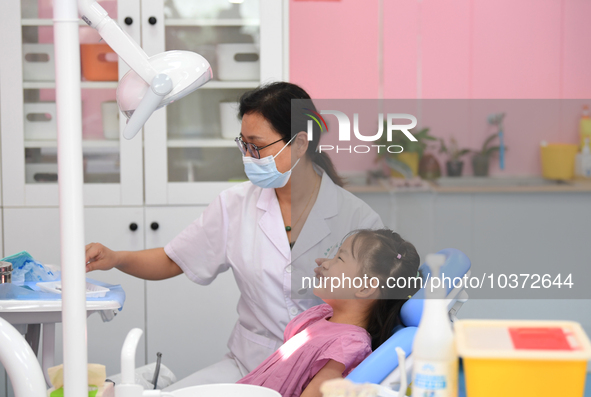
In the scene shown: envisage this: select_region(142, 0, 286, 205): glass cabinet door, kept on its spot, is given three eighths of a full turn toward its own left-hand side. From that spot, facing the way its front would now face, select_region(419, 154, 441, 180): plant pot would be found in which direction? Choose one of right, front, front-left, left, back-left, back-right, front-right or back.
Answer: right

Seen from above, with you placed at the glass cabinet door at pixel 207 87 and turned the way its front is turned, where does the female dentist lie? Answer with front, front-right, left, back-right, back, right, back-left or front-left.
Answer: front

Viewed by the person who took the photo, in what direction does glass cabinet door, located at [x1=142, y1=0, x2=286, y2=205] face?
facing the viewer

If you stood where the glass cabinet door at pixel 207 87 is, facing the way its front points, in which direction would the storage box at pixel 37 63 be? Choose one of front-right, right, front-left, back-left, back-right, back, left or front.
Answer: right

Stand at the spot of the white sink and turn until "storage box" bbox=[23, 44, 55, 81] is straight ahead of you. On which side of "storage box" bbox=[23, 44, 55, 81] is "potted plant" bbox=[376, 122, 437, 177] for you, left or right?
right

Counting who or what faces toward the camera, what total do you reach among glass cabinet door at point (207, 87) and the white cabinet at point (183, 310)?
2

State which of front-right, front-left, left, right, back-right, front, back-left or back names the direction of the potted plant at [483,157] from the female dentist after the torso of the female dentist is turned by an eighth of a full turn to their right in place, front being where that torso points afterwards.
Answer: back

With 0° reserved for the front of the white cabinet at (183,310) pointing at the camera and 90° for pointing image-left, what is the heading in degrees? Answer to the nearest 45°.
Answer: approximately 0°

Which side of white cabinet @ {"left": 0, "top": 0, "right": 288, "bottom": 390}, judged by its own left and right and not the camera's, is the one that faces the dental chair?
front

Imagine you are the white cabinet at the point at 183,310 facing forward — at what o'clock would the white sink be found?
The white sink is roughly at 12 o'clock from the white cabinet.

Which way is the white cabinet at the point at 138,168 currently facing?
toward the camera
